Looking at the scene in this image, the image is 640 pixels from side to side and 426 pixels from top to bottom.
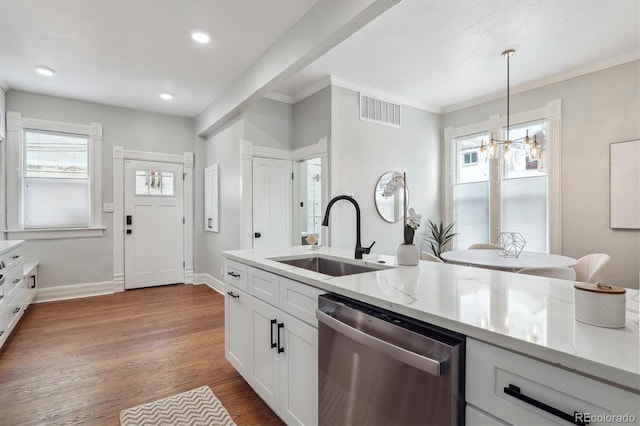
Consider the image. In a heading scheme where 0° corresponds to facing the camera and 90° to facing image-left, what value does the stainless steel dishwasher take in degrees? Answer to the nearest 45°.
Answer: approximately 45°

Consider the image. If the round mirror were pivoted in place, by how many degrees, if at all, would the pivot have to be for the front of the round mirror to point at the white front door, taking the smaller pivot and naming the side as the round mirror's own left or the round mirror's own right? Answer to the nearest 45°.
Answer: approximately 135° to the round mirror's own right

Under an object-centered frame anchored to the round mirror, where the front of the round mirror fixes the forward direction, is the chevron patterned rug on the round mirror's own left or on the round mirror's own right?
on the round mirror's own right

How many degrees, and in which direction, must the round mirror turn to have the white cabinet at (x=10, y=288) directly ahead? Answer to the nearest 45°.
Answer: approximately 90° to its right

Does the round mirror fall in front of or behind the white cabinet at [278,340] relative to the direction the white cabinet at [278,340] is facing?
behind

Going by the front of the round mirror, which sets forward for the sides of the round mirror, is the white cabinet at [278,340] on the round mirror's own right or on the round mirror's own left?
on the round mirror's own right

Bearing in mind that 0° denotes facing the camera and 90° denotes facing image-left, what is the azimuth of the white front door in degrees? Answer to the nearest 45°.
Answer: approximately 0°

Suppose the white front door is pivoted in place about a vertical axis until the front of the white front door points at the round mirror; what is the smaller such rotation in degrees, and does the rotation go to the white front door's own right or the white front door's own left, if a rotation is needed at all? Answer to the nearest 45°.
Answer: approximately 45° to the white front door's own left

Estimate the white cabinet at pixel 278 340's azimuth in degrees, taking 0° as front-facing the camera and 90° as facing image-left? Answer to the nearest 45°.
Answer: approximately 45°

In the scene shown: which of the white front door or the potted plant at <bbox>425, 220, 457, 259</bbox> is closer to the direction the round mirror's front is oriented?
the potted plant
